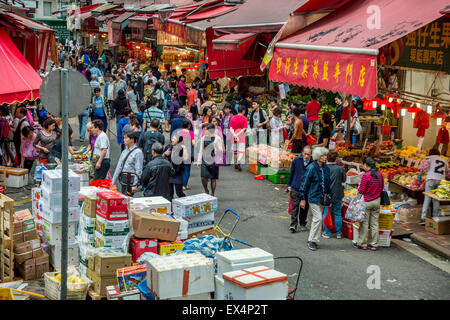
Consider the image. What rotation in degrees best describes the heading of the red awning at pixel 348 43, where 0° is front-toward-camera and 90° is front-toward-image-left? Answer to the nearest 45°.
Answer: approximately 45°

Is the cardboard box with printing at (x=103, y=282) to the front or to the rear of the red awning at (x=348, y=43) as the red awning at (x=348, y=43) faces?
to the front

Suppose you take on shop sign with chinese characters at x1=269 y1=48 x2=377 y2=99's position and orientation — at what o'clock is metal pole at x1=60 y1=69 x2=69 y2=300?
The metal pole is roughly at 12 o'clock from the shop sign with chinese characters.

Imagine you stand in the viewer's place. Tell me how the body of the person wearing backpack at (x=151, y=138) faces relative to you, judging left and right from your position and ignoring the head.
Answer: facing away from the viewer

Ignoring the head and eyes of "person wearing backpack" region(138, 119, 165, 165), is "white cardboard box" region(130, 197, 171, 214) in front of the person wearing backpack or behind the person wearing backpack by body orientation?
behind

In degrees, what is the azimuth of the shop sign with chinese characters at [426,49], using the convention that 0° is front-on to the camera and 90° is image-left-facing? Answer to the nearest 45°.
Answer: approximately 45°
